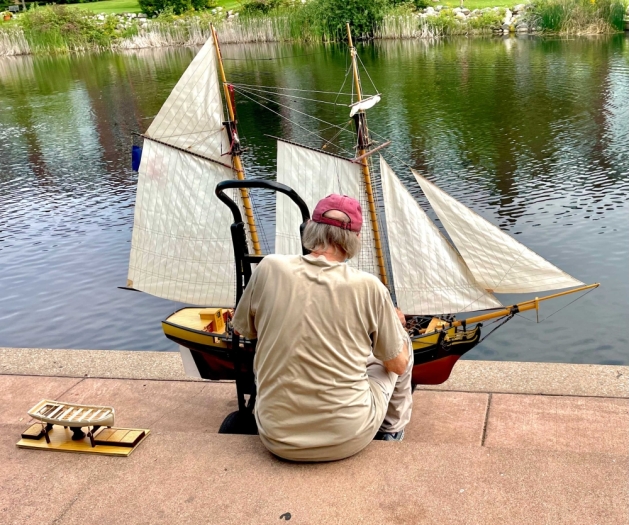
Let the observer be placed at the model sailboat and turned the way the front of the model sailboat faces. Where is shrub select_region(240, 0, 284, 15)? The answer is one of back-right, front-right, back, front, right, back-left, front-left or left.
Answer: left

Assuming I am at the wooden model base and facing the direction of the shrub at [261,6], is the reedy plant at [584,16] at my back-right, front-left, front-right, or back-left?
front-right

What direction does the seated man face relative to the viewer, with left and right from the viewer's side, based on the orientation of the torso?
facing away from the viewer

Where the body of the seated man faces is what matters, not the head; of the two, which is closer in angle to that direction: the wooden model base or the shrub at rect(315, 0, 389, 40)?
the shrub

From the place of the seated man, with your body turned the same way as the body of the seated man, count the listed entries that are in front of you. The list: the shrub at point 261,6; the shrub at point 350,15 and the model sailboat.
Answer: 3

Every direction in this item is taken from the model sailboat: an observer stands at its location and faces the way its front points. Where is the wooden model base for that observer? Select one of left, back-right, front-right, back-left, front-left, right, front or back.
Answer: right

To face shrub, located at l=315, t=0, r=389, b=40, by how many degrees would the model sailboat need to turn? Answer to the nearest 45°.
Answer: approximately 90° to its left

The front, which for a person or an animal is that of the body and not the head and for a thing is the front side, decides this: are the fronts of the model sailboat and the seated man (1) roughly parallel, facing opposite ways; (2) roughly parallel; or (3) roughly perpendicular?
roughly perpendicular

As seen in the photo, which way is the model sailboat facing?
to the viewer's right

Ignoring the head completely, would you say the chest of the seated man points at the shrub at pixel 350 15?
yes

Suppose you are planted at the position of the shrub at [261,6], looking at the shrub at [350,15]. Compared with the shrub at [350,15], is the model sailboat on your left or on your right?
right

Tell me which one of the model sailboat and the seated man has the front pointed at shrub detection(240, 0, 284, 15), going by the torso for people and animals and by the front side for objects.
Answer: the seated man

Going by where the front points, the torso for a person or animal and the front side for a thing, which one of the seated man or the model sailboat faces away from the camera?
the seated man

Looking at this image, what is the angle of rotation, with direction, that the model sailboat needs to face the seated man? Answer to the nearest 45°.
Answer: approximately 90° to its right

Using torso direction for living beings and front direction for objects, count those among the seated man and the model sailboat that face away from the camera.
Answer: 1

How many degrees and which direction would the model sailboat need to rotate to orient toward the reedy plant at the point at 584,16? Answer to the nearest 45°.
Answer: approximately 45° to its left
